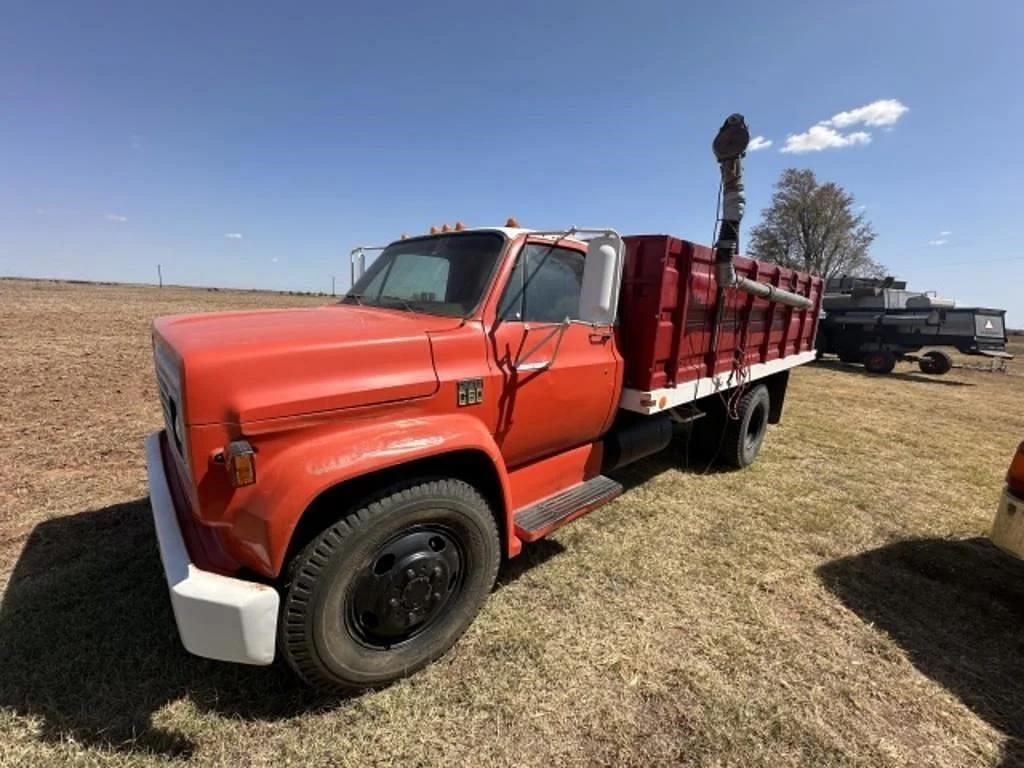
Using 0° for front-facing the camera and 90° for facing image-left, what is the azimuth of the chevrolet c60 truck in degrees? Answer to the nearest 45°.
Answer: approximately 45°

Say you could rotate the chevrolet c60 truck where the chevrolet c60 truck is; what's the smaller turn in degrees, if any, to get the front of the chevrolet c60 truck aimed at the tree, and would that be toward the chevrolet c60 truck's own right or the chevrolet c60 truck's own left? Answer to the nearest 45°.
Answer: approximately 180°

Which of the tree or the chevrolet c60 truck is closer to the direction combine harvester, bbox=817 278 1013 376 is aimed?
the tree

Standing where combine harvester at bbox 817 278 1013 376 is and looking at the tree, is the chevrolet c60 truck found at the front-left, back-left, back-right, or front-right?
back-left

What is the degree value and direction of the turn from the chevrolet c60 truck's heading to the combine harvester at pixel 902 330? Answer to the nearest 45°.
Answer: approximately 180°
